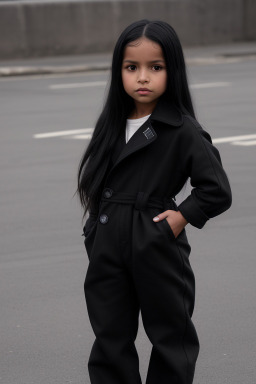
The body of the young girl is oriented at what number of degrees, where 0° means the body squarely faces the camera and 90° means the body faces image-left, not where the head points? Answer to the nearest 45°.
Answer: approximately 45°
